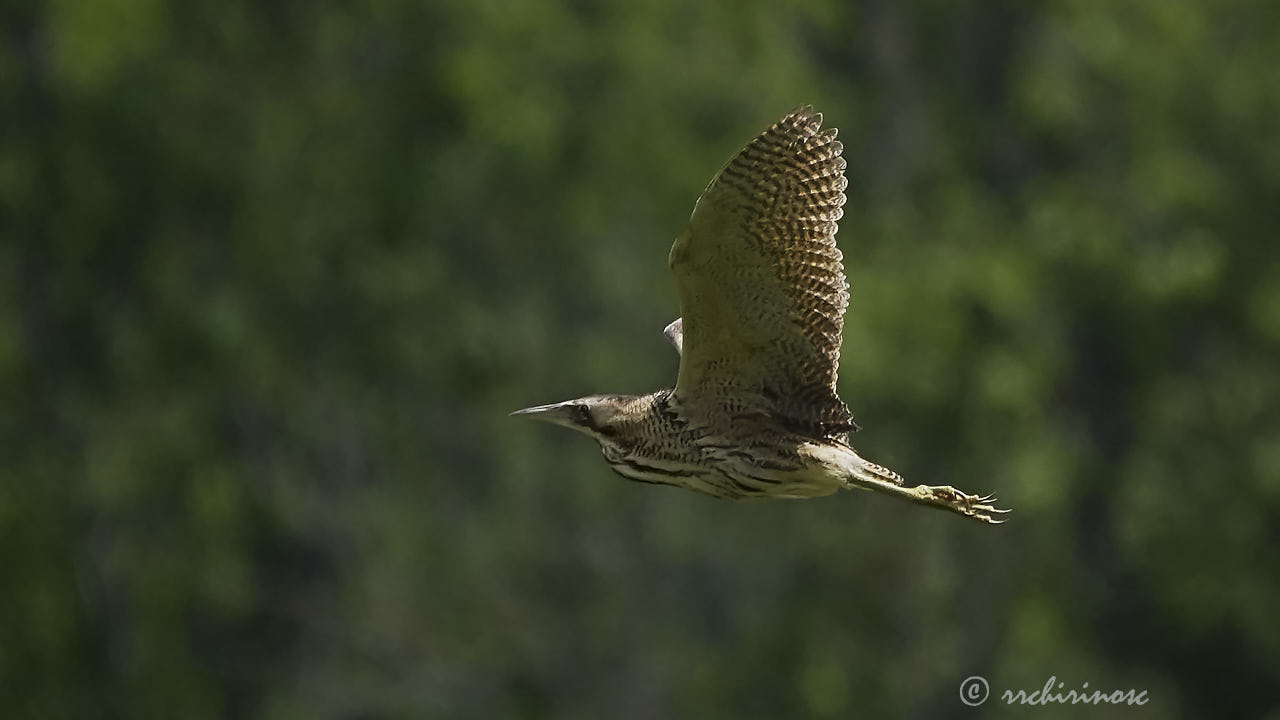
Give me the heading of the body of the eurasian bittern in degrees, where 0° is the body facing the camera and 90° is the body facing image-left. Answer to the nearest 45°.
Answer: approximately 90°
